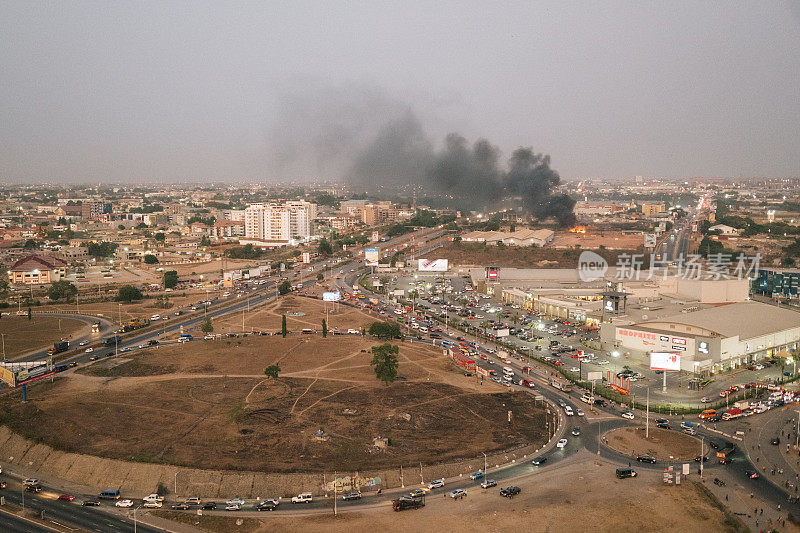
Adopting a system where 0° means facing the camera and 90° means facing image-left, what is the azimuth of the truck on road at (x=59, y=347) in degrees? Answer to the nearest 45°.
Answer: approximately 45°

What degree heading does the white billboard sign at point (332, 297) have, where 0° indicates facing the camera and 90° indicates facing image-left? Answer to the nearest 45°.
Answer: approximately 0°

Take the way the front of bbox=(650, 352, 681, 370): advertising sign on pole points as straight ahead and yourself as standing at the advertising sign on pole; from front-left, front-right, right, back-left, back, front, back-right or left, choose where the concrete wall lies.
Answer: front-right

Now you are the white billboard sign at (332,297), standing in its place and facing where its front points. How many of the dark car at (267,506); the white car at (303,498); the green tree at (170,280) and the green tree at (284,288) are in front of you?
2

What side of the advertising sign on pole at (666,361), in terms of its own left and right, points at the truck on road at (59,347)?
right

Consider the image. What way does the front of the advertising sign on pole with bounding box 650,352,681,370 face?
toward the camera

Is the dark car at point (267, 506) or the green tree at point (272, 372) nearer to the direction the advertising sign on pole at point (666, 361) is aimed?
the dark car

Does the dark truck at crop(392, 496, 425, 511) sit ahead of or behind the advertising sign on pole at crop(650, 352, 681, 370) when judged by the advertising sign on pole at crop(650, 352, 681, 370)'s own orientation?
ahead

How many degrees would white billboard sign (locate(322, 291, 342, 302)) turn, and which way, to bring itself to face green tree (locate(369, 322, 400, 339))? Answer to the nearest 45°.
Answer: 0° — it already faces it

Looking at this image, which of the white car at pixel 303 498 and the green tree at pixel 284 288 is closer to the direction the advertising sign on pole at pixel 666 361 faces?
the white car

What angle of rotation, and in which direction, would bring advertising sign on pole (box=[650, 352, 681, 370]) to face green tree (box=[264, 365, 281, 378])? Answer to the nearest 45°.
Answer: approximately 90° to its right

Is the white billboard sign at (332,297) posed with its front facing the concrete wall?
yes

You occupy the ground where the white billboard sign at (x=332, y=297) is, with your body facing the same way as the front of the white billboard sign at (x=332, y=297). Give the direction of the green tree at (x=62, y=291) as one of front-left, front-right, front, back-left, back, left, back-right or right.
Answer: right

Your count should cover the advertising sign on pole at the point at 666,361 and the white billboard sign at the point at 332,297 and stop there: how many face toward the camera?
2

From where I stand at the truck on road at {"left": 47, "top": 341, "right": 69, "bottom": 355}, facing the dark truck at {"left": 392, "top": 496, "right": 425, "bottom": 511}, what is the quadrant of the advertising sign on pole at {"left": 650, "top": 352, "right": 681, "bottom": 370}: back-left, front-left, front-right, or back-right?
front-left
